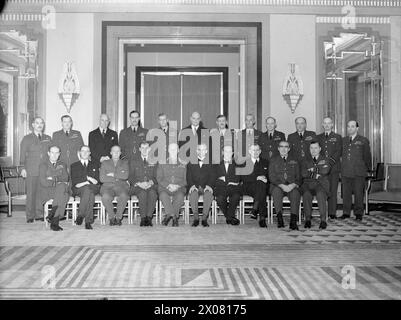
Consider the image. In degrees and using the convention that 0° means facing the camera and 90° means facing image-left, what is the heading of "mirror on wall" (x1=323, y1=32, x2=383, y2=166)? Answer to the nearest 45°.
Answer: approximately 0°

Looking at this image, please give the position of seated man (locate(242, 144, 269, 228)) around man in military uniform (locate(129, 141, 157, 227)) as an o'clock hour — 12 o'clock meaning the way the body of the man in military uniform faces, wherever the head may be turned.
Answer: The seated man is roughly at 9 o'clock from the man in military uniform.

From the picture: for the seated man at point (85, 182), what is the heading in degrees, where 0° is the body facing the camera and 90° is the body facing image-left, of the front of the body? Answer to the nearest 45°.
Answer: approximately 0°

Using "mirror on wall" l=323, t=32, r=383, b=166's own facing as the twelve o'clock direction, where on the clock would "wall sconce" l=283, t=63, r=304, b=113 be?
The wall sconce is roughly at 2 o'clock from the mirror on wall.

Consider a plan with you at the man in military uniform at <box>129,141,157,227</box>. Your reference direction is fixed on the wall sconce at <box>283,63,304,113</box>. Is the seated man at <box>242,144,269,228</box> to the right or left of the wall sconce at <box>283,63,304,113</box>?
right

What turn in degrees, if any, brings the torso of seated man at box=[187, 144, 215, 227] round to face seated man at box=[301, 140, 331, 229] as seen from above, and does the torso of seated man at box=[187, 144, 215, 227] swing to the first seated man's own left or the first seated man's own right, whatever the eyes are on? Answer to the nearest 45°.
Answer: approximately 90° to the first seated man's own left
